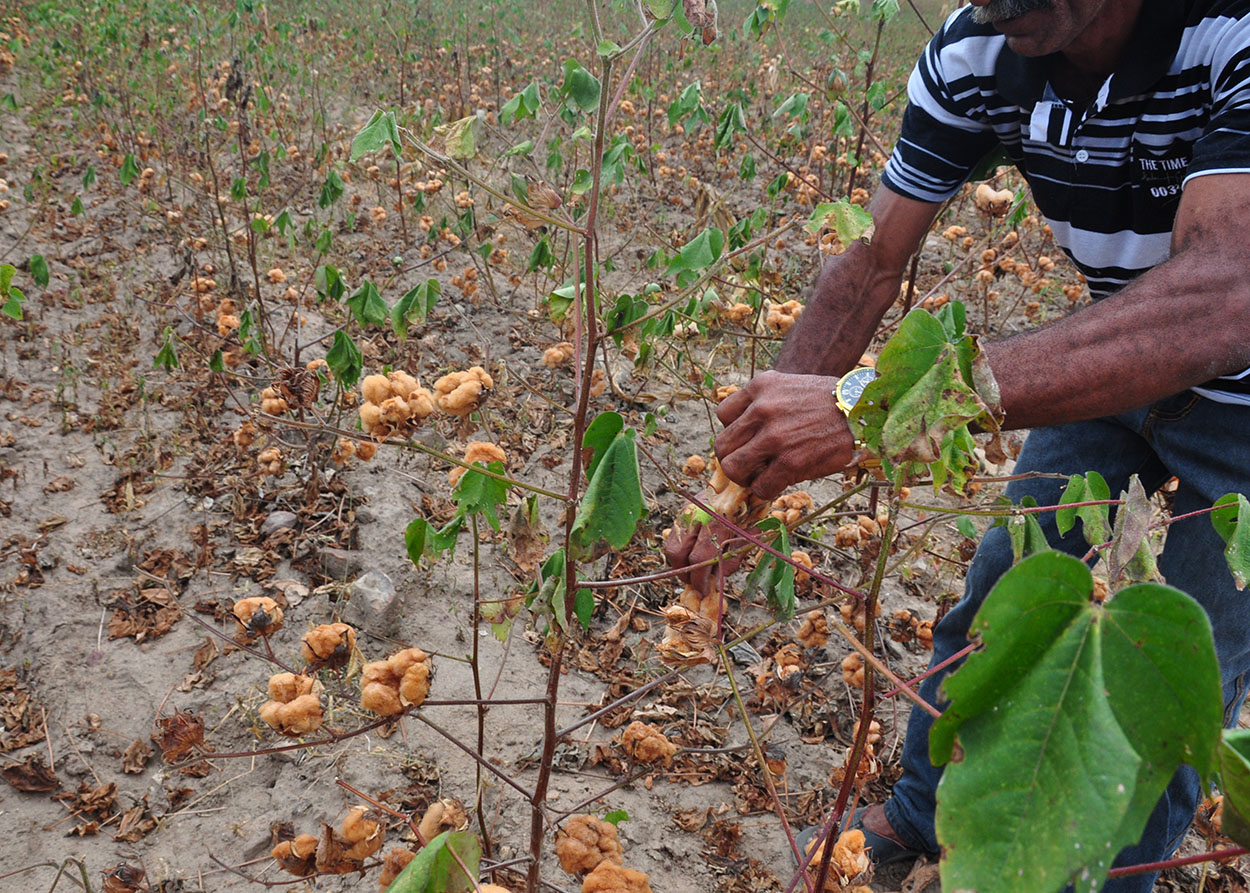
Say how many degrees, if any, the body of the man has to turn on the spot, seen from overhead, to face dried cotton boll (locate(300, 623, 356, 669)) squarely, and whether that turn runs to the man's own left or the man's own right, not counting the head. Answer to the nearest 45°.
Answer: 0° — they already face it

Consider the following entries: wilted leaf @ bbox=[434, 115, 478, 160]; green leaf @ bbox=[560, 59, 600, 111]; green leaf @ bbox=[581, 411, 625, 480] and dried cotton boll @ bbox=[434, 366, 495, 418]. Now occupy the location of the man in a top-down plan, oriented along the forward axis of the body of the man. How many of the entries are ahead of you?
4

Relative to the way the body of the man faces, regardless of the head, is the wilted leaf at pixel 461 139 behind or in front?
in front

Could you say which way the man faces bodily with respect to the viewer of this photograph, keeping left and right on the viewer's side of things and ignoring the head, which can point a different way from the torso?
facing the viewer and to the left of the viewer

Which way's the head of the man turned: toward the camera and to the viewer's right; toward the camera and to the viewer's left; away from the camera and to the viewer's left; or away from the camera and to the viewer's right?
toward the camera and to the viewer's left

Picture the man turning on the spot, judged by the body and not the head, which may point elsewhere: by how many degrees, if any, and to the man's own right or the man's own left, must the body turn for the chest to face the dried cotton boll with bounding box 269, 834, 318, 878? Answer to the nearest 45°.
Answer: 0° — they already face it
